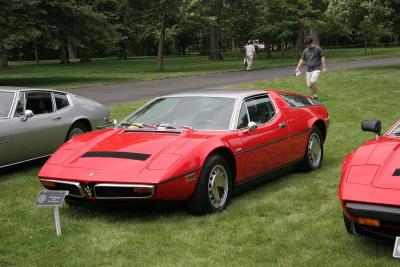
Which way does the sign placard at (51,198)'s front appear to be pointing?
toward the camera

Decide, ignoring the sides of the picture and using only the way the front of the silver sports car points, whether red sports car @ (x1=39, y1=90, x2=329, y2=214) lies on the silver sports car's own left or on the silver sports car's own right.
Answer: on the silver sports car's own left

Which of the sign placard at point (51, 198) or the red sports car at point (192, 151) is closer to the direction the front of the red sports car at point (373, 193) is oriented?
the sign placard

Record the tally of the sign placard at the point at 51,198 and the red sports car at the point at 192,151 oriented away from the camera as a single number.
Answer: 0

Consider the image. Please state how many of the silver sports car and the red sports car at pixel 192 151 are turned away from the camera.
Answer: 0

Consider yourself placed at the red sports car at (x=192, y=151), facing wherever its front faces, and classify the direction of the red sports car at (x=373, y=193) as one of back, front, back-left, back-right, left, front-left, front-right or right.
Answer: left

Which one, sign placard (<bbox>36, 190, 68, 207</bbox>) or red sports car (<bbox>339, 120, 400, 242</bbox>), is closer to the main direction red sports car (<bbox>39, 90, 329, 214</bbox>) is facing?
the sign placard

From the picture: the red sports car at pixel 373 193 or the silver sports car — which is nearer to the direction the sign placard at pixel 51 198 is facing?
the red sports car

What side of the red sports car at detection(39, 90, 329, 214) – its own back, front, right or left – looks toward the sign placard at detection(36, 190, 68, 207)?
front

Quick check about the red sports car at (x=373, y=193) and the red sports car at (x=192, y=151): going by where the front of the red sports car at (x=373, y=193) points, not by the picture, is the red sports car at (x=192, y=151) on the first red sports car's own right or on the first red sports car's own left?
on the first red sports car's own right

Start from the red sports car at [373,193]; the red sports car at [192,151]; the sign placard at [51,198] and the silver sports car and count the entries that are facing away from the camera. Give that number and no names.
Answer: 0

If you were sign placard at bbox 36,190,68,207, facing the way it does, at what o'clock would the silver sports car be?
The silver sports car is roughly at 6 o'clock from the sign placard.

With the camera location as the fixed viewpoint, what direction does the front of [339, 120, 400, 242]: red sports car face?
facing the viewer and to the left of the viewer
